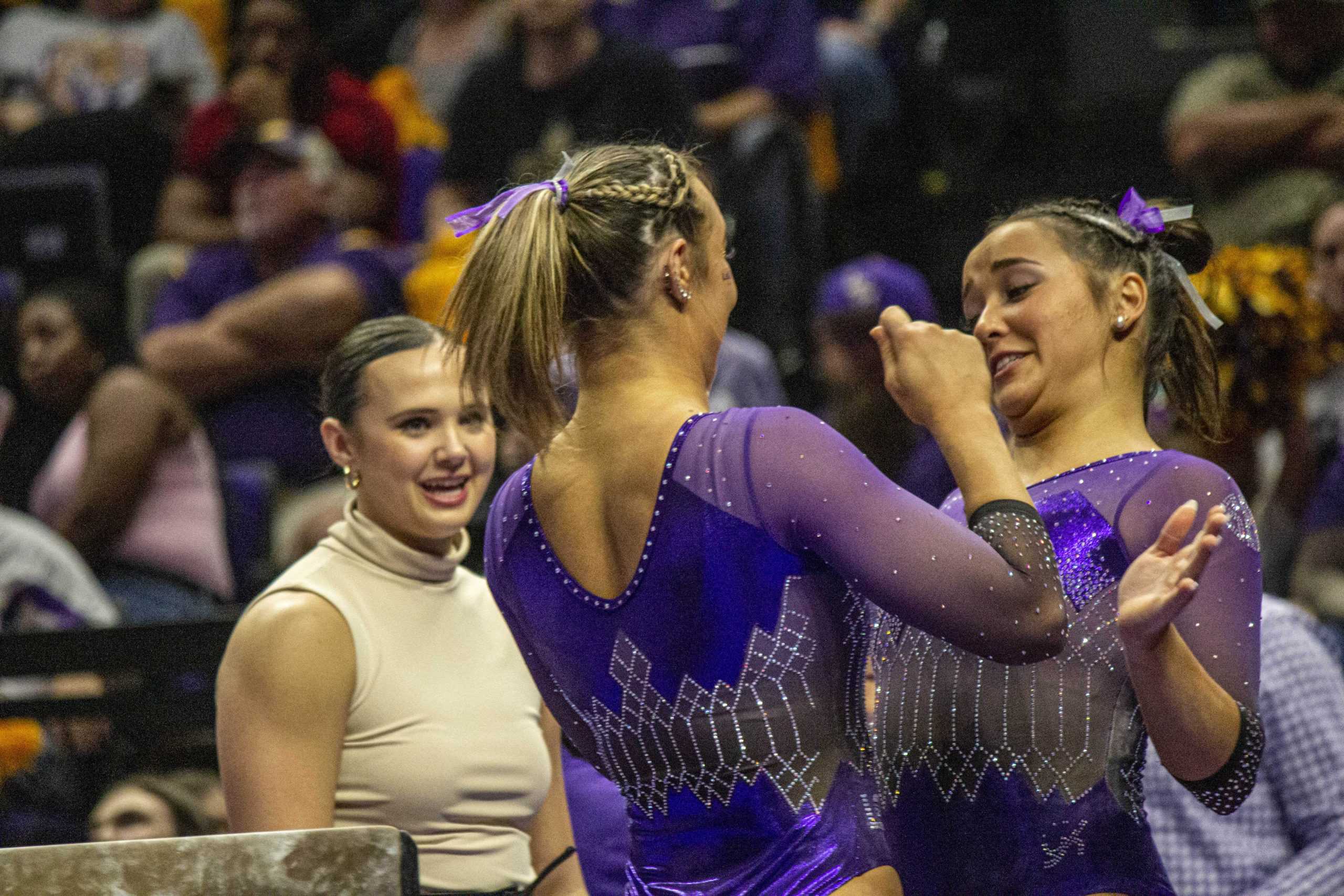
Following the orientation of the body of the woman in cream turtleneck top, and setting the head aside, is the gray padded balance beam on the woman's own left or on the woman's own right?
on the woman's own right

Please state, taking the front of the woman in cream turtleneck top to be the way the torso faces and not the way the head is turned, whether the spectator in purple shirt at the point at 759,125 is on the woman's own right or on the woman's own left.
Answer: on the woman's own left

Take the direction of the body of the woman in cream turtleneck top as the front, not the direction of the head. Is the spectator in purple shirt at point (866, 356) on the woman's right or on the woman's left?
on the woman's left

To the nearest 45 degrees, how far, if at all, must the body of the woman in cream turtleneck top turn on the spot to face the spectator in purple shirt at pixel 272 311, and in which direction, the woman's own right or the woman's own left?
approximately 135° to the woman's own left

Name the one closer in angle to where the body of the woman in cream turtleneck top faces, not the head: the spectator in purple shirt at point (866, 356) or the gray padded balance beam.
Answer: the gray padded balance beam

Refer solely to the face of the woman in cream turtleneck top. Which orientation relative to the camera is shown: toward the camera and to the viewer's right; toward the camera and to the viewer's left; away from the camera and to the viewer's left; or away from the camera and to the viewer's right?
toward the camera and to the viewer's right

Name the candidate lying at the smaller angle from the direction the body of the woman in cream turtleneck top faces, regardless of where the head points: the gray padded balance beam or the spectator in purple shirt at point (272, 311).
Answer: the gray padded balance beam

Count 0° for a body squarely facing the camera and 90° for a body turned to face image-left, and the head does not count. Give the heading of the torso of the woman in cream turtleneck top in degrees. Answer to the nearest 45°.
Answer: approximately 315°
